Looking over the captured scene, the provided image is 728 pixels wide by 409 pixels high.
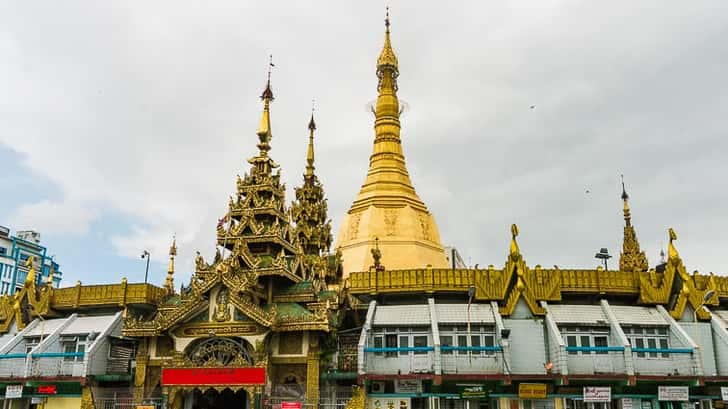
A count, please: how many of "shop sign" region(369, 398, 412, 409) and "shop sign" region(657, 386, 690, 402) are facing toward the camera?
2

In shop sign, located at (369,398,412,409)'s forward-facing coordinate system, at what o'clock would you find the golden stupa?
The golden stupa is roughly at 6 o'clock from the shop sign.

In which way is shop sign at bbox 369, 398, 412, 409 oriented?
toward the camera

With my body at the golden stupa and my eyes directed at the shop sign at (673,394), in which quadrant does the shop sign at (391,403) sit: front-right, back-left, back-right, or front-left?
front-right

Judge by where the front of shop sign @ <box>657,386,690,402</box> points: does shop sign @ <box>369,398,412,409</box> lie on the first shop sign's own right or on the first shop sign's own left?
on the first shop sign's own right

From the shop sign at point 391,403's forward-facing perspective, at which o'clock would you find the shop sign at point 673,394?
the shop sign at point 673,394 is roughly at 9 o'clock from the shop sign at point 391,403.

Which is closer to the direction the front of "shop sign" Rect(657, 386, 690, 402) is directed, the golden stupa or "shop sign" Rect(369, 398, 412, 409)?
the shop sign

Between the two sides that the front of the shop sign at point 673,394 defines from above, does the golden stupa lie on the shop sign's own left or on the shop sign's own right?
on the shop sign's own right

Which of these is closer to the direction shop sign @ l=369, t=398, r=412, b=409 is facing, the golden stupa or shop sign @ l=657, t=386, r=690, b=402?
the shop sign

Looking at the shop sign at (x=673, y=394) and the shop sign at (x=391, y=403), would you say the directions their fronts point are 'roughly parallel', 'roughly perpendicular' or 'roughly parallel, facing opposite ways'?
roughly parallel

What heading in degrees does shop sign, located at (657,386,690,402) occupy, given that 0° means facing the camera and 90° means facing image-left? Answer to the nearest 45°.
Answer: approximately 0°
